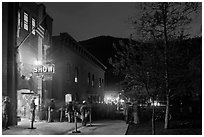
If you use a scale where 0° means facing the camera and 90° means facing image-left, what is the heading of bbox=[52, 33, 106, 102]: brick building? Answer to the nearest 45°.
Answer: approximately 270°

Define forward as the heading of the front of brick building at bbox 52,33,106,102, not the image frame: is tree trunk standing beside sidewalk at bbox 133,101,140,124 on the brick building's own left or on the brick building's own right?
on the brick building's own right

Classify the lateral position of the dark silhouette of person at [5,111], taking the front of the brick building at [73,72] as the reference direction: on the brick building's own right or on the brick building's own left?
on the brick building's own right

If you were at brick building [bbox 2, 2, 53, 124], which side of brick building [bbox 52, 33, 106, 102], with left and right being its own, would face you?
right

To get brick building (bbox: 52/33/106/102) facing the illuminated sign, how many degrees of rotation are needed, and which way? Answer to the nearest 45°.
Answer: approximately 90° to its right

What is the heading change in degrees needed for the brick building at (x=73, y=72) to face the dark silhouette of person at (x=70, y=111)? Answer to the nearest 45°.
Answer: approximately 90° to its right

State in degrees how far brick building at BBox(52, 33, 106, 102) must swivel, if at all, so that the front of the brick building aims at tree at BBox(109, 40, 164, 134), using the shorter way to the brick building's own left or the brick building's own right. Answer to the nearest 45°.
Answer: approximately 90° to the brick building's own right
